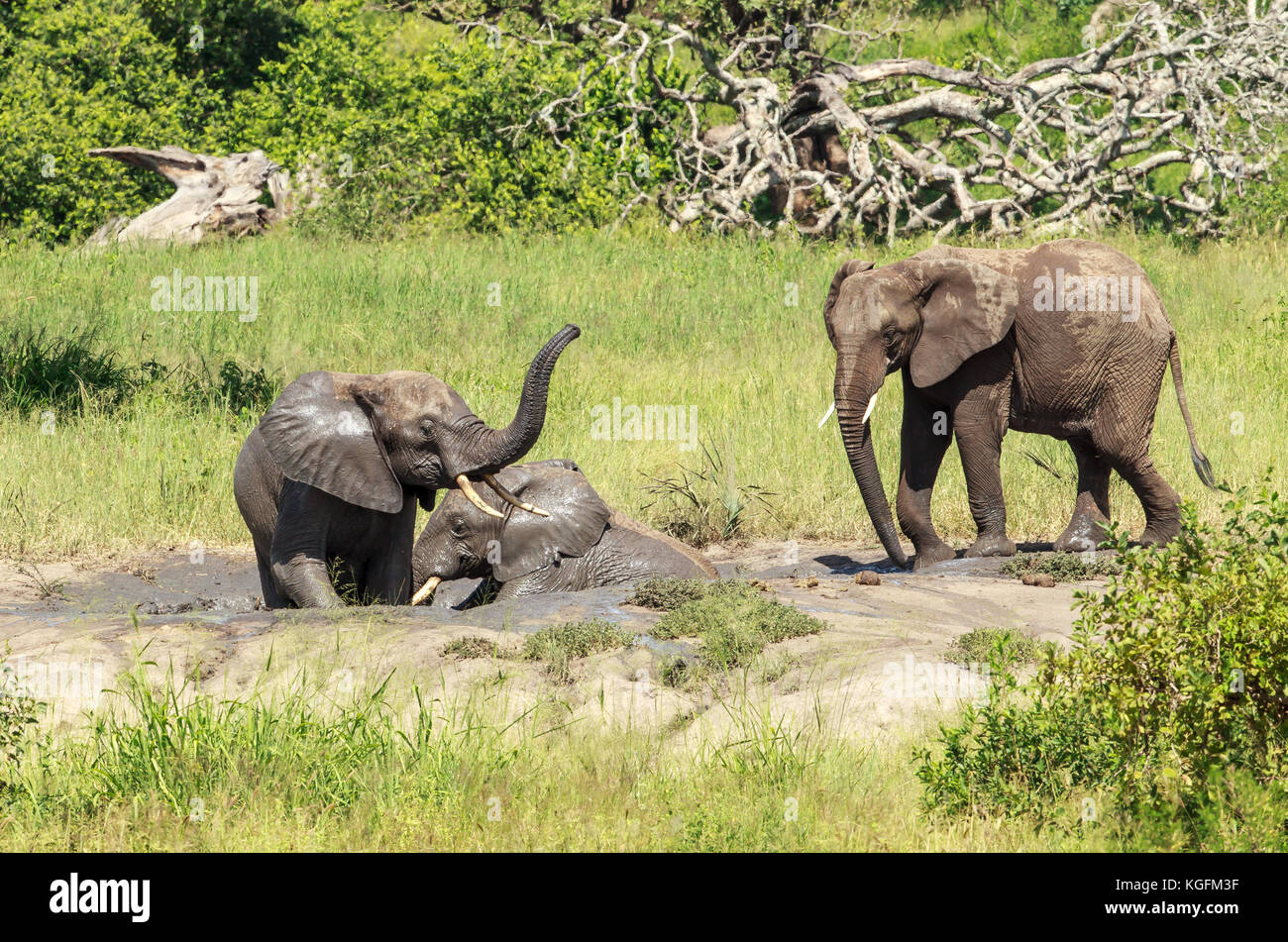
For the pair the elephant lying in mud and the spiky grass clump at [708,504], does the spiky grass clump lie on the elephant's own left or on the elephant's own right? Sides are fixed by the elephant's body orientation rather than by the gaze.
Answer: on the elephant's own right

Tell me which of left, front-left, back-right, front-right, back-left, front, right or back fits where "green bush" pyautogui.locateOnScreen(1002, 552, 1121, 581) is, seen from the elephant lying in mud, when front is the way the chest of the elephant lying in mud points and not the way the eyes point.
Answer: back

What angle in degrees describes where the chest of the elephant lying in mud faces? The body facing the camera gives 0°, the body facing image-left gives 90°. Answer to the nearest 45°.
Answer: approximately 90°

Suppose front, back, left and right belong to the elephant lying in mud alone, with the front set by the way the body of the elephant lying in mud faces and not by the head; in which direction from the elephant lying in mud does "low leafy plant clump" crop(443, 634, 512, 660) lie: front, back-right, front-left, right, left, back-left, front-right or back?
left

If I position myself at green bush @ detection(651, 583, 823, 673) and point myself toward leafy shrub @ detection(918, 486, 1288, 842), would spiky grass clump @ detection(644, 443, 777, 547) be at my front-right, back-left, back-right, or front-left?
back-left

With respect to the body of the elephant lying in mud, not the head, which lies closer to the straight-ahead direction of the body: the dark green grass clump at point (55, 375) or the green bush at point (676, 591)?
the dark green grass clump

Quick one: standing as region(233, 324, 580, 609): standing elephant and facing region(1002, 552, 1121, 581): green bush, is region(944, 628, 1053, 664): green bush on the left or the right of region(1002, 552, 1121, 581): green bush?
right

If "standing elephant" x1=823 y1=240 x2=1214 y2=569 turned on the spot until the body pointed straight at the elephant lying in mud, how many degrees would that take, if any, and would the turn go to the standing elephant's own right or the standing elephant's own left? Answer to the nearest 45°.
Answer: approximately 45° to the standing elephant's own right

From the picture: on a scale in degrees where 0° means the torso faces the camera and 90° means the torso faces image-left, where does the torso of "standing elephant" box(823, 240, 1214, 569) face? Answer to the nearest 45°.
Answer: approximately 45°

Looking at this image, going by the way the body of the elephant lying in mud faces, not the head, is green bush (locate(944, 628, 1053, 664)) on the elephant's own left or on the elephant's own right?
on the elephant's own left

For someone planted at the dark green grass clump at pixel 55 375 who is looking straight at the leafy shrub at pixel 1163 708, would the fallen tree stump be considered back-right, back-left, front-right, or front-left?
back-left

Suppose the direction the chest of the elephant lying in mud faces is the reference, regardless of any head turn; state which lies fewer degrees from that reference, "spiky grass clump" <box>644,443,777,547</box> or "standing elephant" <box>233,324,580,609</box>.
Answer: the standing elephant

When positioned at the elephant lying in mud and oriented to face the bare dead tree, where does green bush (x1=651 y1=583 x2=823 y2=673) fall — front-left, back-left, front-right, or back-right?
back-right
